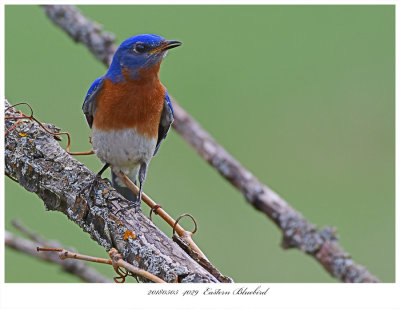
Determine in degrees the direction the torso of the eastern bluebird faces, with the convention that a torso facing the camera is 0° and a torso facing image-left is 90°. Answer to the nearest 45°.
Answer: approximately 0°

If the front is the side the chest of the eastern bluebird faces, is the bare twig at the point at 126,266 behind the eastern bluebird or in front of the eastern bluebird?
in front

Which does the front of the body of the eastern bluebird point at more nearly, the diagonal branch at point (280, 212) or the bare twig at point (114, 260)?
the bare twig

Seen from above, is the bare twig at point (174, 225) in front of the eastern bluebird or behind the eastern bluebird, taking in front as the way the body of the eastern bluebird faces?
in front

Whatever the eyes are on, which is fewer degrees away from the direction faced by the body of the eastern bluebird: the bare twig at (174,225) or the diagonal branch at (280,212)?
the bare twig

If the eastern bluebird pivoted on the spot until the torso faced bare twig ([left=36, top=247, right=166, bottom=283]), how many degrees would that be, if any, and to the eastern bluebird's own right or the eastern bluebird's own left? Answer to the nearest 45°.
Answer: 0° — it already faces it
